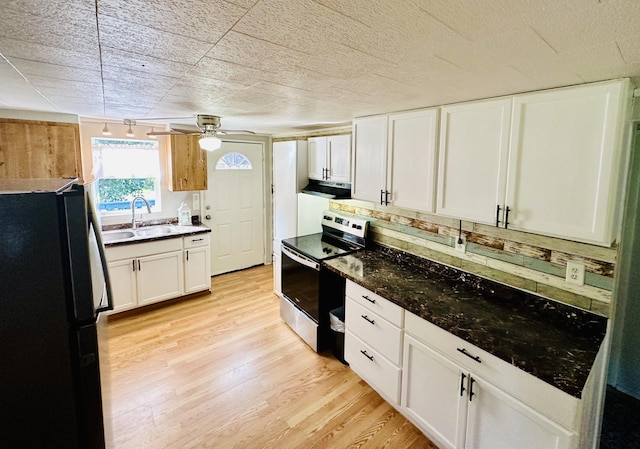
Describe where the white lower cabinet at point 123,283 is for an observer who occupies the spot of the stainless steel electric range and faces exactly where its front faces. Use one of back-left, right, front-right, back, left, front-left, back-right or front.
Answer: front-right

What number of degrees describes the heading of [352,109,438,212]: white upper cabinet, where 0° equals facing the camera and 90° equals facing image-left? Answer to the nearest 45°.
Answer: approximately 45°

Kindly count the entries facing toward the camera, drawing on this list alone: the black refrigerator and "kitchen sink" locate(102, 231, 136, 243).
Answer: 1

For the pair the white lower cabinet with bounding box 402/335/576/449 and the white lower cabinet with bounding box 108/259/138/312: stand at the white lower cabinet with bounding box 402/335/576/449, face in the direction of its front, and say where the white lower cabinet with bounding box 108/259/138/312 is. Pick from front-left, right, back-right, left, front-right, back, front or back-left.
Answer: front-right

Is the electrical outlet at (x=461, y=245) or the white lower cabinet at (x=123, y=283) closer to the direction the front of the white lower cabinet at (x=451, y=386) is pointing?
the white lower cabinet

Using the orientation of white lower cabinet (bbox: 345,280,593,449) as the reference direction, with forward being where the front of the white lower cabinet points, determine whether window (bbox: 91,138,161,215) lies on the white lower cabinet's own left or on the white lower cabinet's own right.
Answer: on the white lower cabinet's own right

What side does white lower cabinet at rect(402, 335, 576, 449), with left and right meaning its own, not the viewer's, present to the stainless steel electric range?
right

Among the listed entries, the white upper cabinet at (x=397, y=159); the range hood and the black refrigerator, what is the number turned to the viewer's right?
1

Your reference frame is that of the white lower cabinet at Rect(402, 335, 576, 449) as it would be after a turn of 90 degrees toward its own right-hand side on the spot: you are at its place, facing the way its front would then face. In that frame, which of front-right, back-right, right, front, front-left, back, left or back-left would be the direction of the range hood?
front

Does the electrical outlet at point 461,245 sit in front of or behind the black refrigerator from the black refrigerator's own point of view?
in front

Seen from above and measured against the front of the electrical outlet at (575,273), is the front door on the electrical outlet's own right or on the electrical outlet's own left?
on the electrical outlet's own right

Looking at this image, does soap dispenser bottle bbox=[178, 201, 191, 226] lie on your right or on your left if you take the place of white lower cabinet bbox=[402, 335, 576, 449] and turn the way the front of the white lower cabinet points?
on your right
